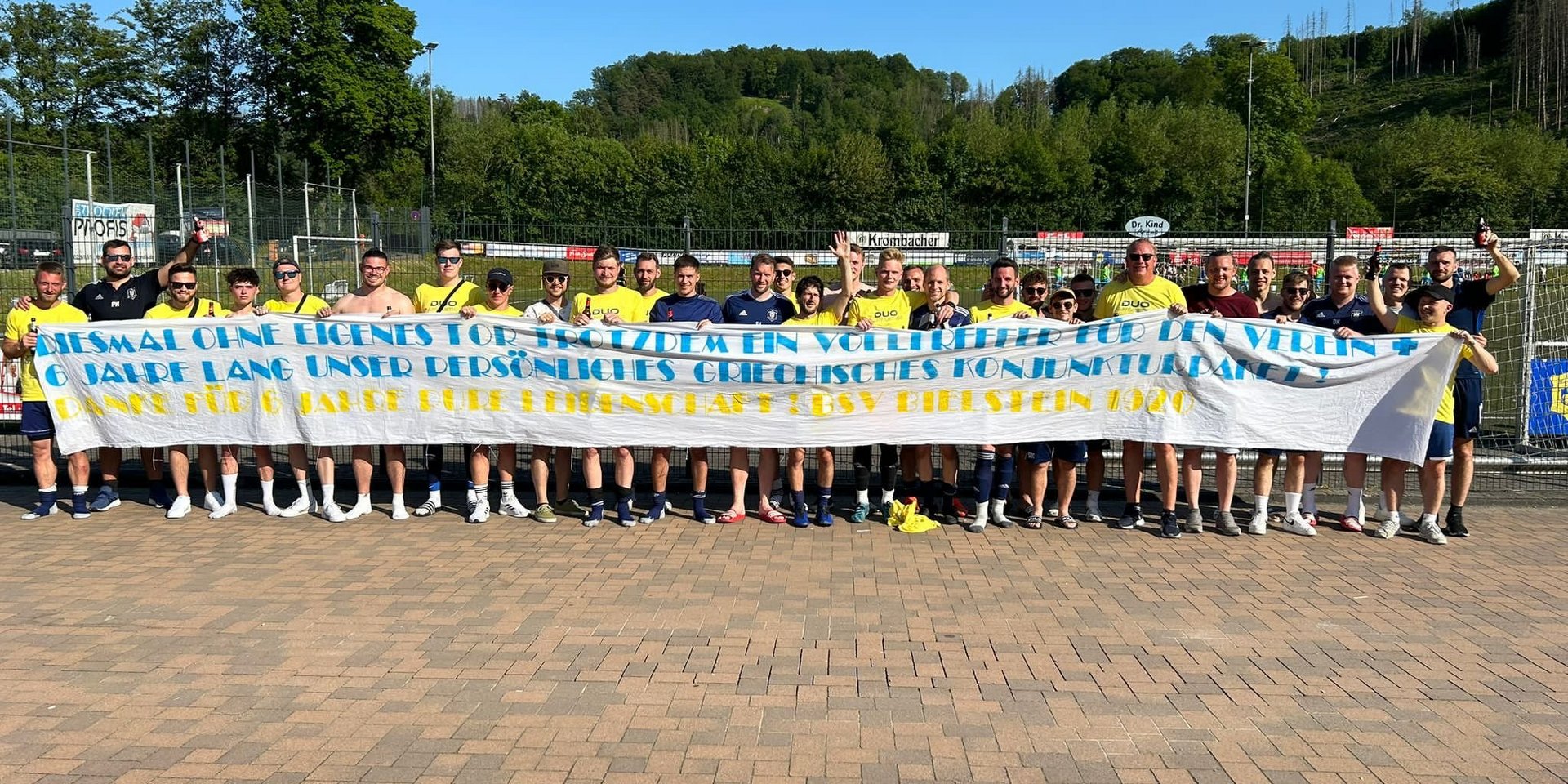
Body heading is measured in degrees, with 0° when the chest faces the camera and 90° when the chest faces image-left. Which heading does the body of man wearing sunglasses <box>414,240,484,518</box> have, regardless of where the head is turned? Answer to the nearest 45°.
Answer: approximately 0°

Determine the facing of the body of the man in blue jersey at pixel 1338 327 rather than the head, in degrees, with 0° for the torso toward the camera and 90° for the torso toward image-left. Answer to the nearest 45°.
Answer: approximately 0°

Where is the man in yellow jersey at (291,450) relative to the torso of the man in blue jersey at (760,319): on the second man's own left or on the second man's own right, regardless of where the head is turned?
on the second man's own right
